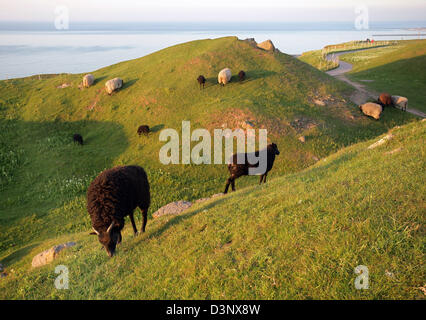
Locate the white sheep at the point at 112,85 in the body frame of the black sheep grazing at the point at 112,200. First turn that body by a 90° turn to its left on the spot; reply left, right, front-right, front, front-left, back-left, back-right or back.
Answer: back-left

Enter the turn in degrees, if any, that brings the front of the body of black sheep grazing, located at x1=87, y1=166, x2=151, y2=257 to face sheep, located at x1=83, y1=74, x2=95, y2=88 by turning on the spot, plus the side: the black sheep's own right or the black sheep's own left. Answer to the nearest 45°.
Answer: approximately 135° to the black sheep's own right

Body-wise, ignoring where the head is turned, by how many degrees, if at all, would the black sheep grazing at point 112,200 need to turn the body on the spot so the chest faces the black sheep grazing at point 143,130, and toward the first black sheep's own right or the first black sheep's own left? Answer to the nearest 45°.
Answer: approximately 135° to the first black sheep's own right

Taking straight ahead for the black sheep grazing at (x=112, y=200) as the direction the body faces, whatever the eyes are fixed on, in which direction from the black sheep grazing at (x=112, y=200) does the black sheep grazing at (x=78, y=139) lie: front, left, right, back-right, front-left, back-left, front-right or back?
back-right

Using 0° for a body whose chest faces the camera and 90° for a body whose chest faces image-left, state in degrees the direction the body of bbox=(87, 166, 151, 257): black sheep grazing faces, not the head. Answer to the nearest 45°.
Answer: approximately 45°

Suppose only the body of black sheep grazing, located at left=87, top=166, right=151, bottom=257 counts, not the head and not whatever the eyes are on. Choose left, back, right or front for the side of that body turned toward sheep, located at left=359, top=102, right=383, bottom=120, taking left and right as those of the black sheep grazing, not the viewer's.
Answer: back

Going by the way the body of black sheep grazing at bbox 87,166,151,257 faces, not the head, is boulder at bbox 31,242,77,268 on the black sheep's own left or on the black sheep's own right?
on the black sheep's own right

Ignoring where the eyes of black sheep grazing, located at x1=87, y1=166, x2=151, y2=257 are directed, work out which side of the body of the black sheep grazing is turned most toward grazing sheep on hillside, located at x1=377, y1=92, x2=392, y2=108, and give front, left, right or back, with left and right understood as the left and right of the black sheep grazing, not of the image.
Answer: back
